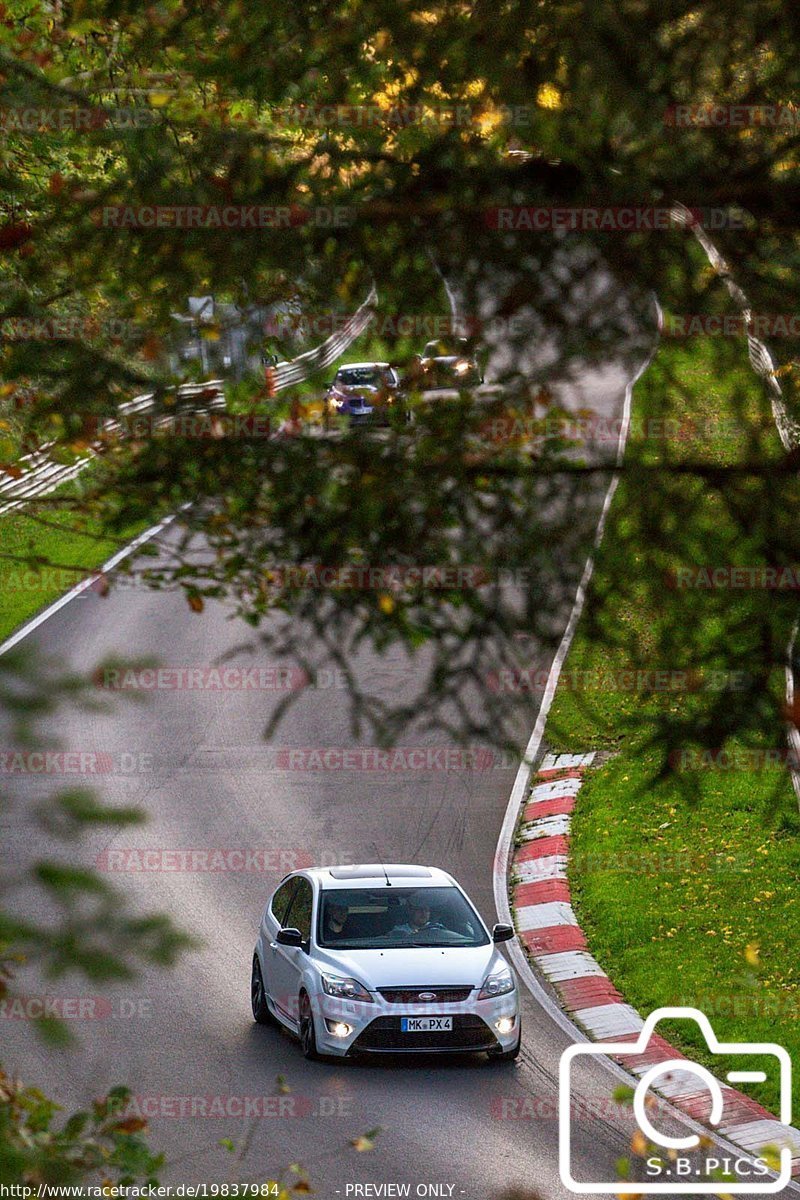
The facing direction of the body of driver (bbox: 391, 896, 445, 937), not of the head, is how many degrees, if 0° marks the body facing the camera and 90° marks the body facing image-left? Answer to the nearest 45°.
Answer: approximately 0°

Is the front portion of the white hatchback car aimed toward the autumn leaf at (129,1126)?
yes

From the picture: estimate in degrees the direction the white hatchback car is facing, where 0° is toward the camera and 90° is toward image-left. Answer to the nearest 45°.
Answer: approximately 0°

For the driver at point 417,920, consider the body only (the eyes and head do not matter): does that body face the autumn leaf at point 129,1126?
yes
